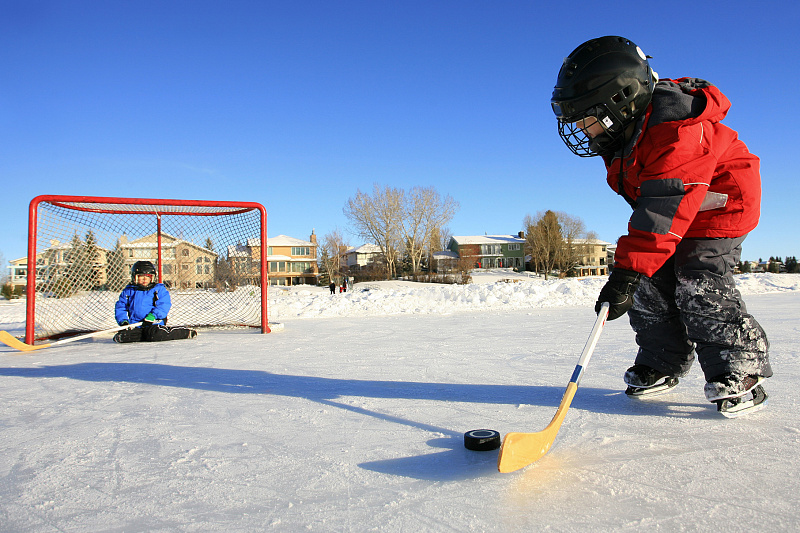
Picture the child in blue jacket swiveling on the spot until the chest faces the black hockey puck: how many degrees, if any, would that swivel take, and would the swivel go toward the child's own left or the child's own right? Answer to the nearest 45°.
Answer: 0° — they already face it

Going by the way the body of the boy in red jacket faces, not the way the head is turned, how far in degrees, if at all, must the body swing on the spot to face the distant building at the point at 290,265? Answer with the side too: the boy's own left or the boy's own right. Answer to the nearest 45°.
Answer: approximately 45° to the boy's own right

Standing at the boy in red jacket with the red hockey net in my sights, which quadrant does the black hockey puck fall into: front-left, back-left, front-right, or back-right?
front-left

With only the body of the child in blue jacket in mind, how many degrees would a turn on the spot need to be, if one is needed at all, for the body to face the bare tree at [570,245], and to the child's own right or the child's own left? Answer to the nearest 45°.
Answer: approximately 135° to the child's own left

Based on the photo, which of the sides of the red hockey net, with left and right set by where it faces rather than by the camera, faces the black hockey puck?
front

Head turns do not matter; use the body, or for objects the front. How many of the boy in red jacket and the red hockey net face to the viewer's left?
1

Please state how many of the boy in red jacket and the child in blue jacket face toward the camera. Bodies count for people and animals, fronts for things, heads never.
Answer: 1

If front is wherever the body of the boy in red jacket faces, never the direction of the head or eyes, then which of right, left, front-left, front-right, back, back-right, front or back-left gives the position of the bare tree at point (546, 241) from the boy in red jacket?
right

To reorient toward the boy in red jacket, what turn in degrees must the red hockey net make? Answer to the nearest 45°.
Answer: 0° — it already faces them

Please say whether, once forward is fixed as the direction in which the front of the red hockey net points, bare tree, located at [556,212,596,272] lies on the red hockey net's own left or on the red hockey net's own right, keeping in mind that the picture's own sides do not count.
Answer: on the red hockey net's own left

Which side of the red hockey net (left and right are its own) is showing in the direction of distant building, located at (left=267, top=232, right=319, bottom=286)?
back

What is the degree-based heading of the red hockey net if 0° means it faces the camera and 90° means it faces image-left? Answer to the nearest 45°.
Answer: approximately 0°

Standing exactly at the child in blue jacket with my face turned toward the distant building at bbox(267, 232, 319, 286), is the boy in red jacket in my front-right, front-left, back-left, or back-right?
back-right

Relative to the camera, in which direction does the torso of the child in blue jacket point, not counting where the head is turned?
toward the camera

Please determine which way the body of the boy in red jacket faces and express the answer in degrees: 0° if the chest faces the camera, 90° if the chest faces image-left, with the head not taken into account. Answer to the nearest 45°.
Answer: approximately 90°

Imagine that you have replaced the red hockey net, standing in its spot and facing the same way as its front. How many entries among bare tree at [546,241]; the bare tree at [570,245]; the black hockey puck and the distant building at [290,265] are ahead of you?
1
